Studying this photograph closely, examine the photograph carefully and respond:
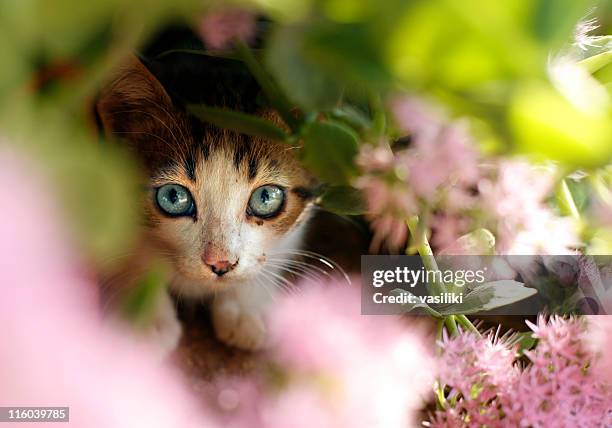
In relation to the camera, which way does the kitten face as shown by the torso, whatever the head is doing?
toward the camera
